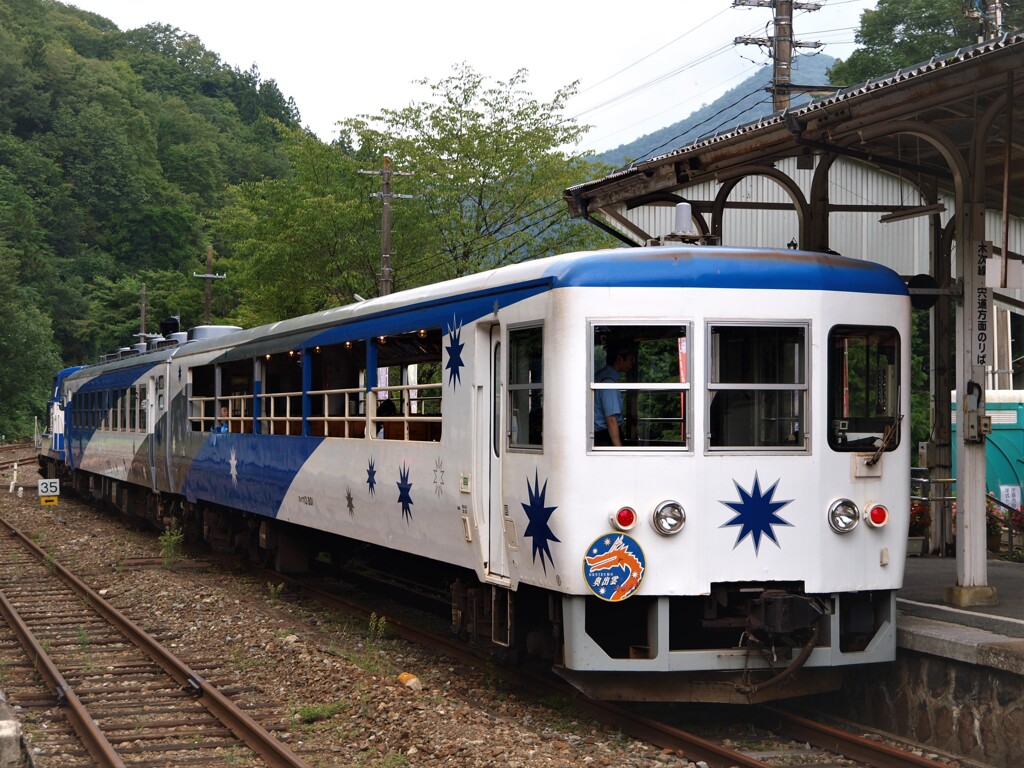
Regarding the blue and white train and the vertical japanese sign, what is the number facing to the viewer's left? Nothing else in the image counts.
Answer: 0

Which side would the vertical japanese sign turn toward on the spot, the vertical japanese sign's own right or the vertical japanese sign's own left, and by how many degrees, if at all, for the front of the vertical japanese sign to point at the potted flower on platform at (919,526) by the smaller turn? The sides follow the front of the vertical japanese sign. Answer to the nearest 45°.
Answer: approximately 180°

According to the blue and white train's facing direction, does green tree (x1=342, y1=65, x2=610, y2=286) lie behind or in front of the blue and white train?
behind

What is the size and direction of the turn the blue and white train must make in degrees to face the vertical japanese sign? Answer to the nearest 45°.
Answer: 0° — it already faces it

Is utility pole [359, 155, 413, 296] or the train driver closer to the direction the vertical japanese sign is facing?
the train driver

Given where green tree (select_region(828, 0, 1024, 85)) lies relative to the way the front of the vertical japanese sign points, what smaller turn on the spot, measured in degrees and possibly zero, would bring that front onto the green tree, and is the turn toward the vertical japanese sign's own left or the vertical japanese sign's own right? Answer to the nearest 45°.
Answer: approximately 180°

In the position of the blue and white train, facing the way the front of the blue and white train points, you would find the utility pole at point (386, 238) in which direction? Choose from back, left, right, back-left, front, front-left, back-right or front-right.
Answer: back-left

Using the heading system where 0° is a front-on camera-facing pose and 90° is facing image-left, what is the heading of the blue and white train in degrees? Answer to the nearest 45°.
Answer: approximately 315°

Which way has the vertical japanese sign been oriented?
toward the camera

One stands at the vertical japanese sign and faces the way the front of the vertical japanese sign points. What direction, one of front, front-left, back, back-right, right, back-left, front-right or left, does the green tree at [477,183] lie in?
back-right
